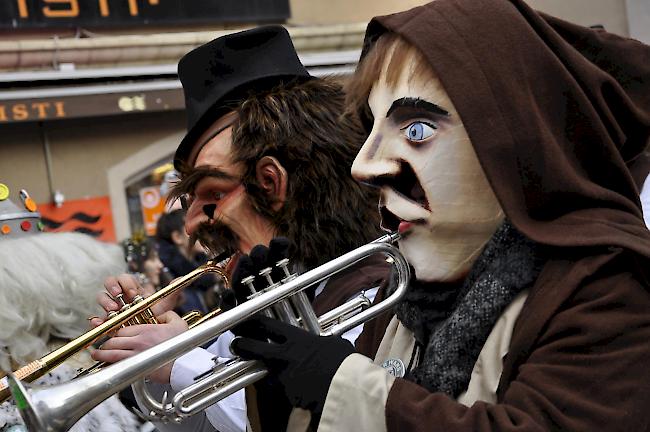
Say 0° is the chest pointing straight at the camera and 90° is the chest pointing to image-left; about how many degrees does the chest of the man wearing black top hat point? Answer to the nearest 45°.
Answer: approximately 90°

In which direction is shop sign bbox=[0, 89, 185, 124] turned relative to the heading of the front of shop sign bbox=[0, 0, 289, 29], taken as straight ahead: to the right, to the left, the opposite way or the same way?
the same way

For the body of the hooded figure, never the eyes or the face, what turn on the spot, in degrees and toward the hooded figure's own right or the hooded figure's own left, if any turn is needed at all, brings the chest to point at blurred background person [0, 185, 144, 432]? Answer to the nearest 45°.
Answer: approximately 45° to the hooded figure's own right

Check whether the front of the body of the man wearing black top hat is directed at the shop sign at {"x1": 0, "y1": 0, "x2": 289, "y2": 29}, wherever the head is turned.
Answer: no

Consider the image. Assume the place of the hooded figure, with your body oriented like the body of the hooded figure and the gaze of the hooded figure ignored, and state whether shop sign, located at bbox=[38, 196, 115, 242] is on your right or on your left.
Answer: on your right

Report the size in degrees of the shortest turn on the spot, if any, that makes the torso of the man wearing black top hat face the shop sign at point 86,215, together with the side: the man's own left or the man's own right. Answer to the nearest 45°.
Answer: approximately 90° to the man's own right

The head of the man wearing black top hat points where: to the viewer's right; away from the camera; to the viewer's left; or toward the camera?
to the viewer's left

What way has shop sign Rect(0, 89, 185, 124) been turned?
toward the camera

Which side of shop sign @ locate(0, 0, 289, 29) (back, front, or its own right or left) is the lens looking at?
front

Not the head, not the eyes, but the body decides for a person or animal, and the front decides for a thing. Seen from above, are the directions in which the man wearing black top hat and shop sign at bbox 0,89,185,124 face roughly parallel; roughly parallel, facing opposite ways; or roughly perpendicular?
roughly perpendicular

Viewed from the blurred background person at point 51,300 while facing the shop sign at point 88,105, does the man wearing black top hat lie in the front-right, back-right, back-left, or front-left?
back-right

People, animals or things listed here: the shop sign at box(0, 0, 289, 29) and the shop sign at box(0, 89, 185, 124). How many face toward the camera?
2

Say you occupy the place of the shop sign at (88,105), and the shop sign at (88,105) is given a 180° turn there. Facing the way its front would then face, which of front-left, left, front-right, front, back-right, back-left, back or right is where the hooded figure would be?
back

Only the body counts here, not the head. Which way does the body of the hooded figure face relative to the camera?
to the viewer's left
